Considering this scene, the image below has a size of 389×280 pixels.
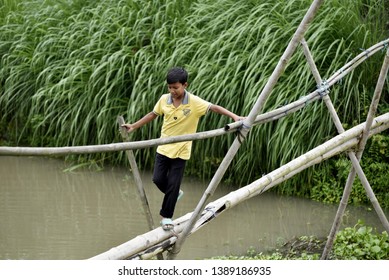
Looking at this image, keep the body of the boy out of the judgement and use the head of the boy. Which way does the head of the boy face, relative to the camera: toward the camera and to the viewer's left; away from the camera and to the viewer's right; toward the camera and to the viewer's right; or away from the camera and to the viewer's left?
toward the camera and to the viewer's left

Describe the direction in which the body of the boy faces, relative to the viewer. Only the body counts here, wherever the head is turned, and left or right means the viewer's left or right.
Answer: facing the viewer and to the left of the viewer
